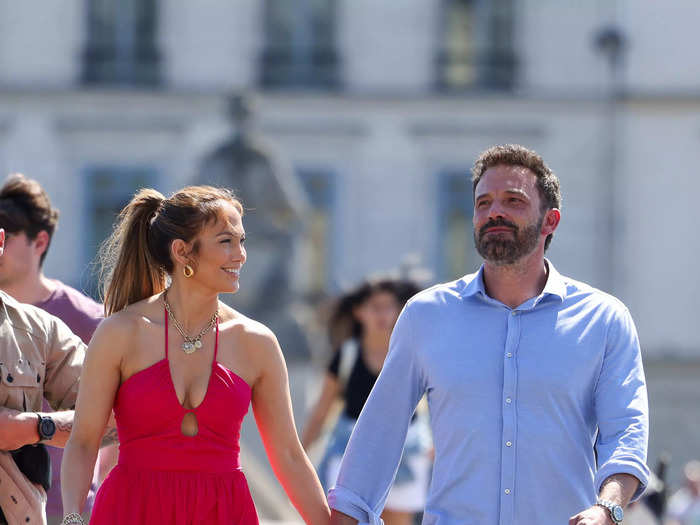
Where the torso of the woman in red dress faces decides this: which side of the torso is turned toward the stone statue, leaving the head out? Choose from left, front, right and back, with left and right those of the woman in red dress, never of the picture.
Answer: back

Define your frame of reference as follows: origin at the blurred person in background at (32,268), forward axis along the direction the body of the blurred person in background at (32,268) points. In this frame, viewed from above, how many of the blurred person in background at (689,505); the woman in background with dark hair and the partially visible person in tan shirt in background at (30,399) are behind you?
2

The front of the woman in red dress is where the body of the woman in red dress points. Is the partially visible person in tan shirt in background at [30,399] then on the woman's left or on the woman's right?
on the woman's right

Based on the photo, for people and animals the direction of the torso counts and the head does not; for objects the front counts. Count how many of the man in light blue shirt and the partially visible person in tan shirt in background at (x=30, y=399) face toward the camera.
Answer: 2

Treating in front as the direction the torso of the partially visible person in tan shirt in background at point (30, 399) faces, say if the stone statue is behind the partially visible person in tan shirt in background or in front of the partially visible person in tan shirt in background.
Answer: behind

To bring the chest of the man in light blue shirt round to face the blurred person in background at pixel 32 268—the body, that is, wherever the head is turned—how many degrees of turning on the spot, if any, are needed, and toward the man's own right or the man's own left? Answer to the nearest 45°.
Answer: approximately 135° to the man's own right

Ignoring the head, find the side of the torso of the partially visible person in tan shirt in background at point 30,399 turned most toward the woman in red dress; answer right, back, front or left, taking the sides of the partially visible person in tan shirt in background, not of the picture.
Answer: left

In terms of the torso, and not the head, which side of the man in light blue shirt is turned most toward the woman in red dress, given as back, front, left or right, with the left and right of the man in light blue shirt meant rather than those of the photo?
right

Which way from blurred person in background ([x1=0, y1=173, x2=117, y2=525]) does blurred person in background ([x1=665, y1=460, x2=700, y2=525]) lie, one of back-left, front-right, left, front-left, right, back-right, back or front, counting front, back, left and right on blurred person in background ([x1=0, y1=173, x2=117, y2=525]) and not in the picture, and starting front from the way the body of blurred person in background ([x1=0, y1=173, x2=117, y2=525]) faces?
back

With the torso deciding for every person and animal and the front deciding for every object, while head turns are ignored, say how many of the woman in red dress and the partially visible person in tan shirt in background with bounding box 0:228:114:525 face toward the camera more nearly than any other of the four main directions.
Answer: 2

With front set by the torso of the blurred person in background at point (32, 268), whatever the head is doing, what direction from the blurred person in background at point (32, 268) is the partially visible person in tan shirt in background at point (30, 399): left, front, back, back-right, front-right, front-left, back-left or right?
front-left

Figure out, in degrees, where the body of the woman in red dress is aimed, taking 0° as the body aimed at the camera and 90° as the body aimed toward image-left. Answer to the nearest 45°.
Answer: approximately 0°

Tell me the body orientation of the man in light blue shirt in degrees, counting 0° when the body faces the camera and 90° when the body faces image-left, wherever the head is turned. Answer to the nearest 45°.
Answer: approximately 0°
